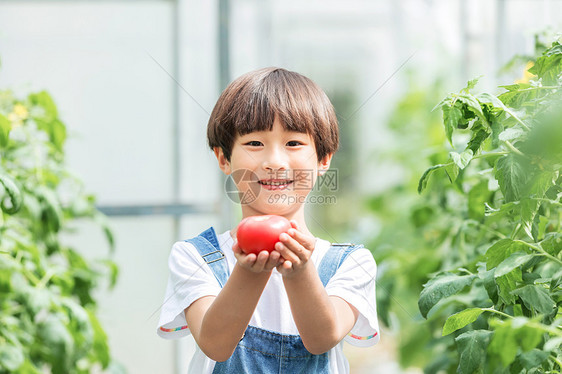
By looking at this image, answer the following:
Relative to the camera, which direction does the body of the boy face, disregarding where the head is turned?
toward the camera

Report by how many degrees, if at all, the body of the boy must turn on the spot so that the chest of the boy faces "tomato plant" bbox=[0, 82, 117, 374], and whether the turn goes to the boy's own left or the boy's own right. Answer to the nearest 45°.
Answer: approximately 135° to the boy's own right
